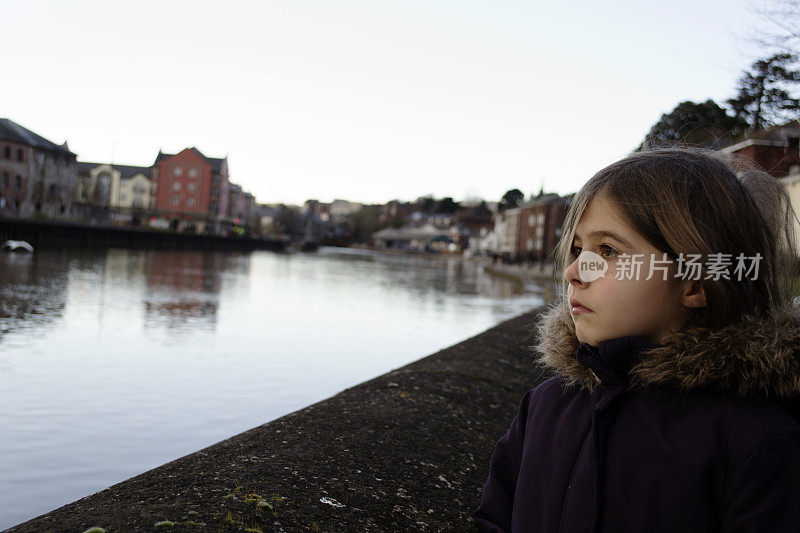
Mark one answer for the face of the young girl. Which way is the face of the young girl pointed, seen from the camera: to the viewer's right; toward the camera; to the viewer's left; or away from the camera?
to the viewer's left

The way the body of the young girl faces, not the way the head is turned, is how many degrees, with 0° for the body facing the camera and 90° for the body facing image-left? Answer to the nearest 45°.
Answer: approximately 45°

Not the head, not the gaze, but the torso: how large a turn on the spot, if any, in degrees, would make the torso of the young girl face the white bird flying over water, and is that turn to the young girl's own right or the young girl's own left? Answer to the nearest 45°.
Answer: approximately 90° to the young girl's own right
